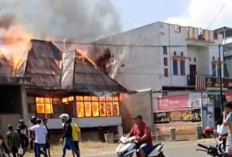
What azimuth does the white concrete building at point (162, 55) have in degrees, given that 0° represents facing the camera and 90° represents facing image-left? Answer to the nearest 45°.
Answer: approximately 315°

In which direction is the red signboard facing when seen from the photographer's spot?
facing the viewer

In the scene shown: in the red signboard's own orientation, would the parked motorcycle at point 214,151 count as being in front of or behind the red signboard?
in front

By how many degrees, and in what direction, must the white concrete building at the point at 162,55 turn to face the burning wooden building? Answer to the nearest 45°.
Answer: approximately 90° to its right

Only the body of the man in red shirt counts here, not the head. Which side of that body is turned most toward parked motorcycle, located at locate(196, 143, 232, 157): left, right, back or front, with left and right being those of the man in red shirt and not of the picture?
left

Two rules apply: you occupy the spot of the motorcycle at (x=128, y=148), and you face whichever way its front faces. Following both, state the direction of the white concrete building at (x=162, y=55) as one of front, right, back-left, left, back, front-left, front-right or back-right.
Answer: back-right

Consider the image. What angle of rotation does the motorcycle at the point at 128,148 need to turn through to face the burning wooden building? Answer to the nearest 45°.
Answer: approximately 135° to its right

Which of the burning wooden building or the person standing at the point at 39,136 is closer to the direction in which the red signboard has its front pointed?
the person standing

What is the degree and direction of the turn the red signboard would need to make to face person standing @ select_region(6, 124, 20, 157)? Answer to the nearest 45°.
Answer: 0° — it already faces them

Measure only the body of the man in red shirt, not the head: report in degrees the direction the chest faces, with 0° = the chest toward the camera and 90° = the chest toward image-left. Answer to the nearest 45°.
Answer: approximately 45°

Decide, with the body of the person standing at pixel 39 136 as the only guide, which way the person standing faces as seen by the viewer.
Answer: away from the camera

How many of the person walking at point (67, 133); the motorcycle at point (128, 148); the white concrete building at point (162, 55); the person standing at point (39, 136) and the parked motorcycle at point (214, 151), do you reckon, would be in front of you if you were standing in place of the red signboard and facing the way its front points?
4

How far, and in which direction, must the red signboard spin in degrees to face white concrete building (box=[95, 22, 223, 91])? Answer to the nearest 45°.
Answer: approximately 180°

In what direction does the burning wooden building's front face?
toward the camera
